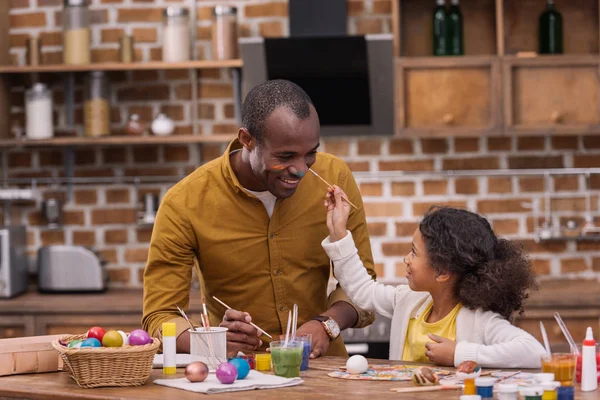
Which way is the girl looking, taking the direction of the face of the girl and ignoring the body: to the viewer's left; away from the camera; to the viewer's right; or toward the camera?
to the viewer's left

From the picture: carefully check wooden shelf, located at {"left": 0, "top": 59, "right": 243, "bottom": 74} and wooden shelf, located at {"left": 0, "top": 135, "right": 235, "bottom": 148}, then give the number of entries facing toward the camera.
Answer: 2

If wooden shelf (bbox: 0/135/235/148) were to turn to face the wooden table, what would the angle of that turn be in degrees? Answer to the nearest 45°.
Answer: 0° — it already faces it

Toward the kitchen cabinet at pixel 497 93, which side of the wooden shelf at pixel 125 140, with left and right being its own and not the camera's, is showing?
left

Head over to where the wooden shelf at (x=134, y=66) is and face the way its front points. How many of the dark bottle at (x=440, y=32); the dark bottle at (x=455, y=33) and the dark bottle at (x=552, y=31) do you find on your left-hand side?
3

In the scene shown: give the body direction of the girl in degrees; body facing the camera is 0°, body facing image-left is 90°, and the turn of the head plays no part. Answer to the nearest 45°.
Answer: approximately 45°

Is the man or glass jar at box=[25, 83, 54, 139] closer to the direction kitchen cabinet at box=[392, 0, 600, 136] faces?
the man

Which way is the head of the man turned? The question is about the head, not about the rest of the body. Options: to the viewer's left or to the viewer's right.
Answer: to the viewer's right

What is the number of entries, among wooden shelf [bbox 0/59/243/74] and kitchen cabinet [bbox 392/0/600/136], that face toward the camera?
2
